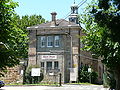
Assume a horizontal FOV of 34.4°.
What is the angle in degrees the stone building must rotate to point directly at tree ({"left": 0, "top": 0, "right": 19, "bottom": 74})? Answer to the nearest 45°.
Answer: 0° — it already faces it

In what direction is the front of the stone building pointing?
toward the camera

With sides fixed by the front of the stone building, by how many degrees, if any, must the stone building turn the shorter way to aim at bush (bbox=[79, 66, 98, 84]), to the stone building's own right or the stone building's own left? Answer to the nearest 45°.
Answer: approximately 90° to the stone building's own left

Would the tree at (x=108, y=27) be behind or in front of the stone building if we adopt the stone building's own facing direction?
in front
